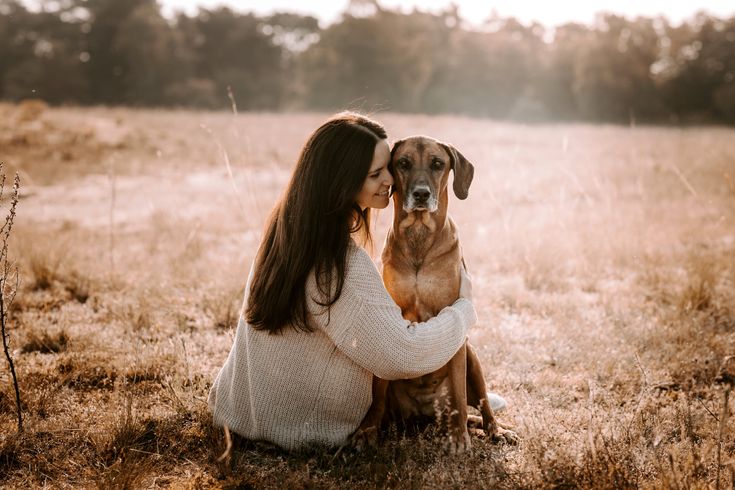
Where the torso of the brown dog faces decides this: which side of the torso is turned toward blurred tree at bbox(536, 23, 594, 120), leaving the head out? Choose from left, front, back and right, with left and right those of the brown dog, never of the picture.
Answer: back

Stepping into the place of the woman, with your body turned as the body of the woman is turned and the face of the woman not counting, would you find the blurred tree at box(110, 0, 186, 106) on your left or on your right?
on your left

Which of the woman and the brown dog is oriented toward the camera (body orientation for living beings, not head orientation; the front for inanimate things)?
the brown dog

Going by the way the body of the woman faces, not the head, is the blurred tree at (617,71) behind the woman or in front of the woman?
in front

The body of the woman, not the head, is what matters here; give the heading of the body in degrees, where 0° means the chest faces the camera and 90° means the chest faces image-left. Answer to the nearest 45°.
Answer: approximately 225°

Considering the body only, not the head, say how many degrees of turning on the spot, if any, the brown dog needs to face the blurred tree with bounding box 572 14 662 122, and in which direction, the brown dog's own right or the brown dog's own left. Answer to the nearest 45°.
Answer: approximately 180°

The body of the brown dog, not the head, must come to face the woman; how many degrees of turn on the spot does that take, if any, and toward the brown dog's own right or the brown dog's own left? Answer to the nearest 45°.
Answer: approximately 45° to the brown dog's own right

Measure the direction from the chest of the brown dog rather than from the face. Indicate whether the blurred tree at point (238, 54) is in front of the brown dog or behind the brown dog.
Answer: behind

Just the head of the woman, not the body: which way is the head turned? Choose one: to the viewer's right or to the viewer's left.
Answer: to the viewer's right

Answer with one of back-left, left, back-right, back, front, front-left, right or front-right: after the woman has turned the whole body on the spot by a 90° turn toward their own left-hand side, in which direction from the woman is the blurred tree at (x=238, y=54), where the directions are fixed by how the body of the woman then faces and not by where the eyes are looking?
front-right

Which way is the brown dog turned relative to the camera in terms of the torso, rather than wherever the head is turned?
toward the camera

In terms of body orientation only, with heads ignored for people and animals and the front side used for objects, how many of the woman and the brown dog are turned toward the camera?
1
